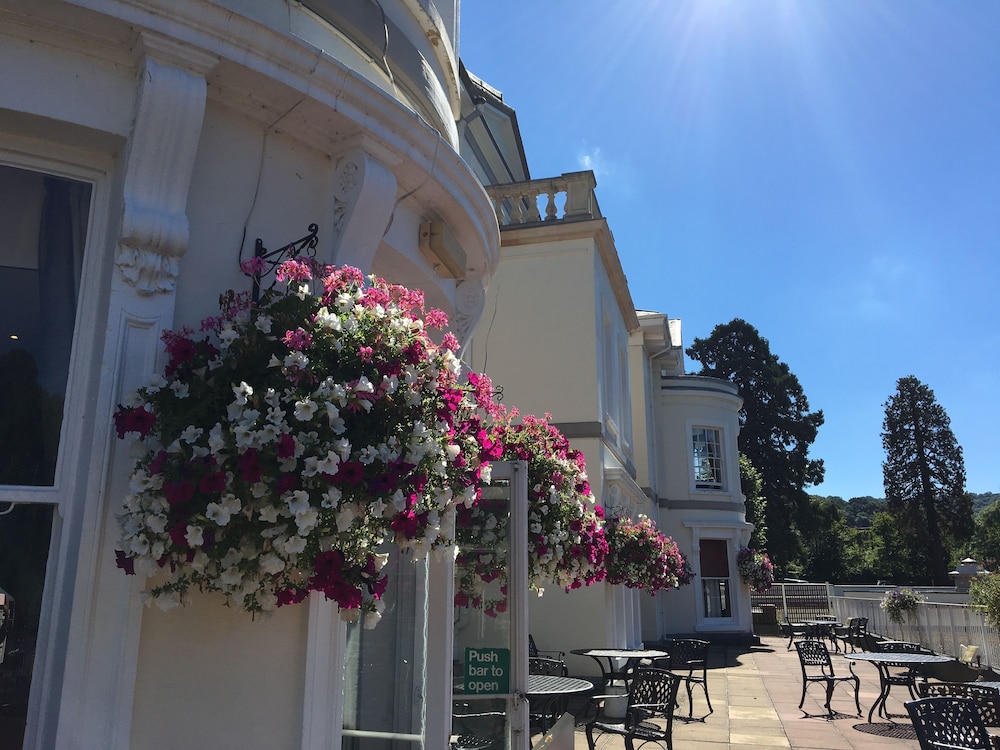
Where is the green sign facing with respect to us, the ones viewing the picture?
facing the viewer

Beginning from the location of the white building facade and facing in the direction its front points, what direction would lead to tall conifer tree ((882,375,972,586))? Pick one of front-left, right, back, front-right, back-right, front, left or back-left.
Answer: left

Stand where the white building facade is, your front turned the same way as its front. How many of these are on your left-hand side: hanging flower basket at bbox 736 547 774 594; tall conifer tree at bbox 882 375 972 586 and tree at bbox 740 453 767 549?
3

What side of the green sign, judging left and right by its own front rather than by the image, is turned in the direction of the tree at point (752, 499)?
back

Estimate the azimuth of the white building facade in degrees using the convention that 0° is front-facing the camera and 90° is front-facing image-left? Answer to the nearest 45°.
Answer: approximately 315°
